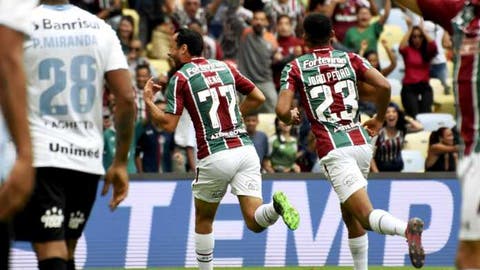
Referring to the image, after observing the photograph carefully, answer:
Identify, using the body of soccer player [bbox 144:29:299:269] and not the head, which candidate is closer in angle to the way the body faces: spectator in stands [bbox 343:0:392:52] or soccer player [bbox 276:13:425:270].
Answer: the spectator in stands

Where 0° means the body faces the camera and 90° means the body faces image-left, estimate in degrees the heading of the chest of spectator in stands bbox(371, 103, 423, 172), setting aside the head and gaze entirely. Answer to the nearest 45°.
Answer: approximately 0°

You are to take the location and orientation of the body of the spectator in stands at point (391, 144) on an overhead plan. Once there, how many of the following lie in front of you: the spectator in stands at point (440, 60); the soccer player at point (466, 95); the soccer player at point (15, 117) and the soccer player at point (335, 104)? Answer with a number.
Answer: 3

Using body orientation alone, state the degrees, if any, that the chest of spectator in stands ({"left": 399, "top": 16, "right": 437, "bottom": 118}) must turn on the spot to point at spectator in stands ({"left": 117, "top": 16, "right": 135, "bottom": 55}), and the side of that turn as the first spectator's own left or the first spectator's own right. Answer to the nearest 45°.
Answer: approximately 90° to the first spectator's own right

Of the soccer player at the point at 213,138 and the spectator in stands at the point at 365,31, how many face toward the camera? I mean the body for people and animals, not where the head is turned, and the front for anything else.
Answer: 1

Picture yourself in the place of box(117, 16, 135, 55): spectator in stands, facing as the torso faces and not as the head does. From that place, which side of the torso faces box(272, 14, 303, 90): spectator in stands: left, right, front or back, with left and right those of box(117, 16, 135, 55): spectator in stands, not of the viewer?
left

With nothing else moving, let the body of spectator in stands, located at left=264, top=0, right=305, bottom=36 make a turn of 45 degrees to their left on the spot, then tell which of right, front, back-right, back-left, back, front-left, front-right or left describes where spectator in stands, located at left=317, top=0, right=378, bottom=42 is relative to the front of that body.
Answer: front-left

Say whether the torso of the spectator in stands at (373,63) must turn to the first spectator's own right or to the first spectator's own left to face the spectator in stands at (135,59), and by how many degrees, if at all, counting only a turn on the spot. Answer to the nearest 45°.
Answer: approximately 90° to the first spectator's own right

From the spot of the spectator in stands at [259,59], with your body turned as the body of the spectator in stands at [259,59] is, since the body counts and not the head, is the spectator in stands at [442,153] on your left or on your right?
on your left

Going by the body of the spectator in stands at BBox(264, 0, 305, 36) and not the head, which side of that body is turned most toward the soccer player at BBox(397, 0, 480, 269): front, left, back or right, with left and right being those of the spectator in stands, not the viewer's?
front
